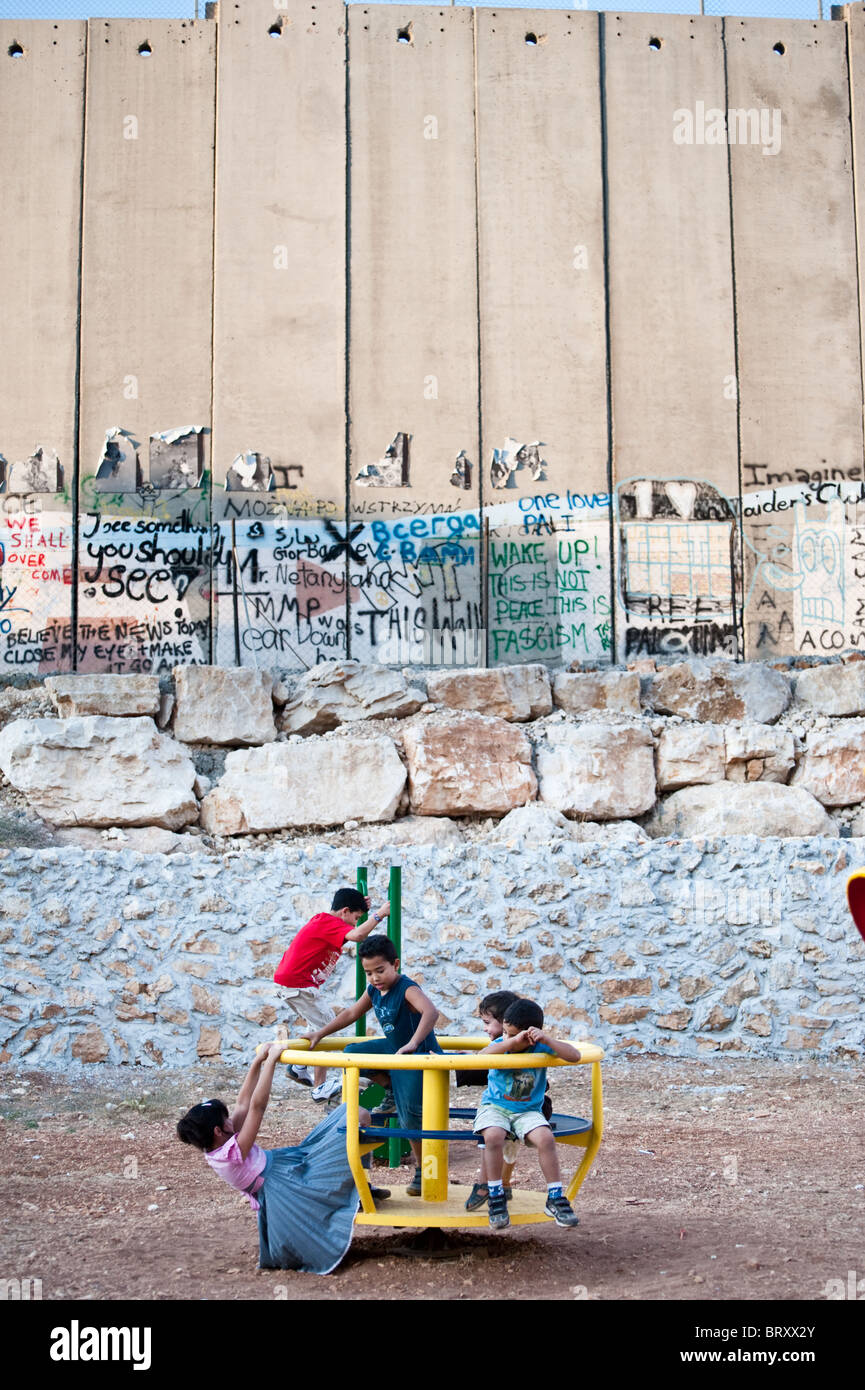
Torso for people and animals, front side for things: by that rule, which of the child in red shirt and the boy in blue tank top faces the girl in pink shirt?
the boy in blue tank top

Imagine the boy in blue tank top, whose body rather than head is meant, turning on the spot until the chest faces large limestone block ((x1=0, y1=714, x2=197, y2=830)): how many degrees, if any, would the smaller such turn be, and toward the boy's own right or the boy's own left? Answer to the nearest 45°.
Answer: approximately 90° to the boy's own right

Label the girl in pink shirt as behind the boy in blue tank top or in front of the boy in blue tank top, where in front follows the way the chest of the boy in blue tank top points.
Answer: in front

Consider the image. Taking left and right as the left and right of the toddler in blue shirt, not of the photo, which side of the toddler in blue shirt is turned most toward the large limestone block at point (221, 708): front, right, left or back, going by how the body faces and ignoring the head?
back

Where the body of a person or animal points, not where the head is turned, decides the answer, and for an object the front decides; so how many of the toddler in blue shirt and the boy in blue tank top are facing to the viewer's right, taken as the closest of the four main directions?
0

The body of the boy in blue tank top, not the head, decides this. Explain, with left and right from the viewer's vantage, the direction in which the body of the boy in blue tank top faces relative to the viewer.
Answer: facing the viewer and to the left of the viewer

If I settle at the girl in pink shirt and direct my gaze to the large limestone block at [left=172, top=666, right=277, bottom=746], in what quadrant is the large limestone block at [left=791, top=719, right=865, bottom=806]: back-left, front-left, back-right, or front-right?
front-right

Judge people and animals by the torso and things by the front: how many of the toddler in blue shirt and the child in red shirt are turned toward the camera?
1

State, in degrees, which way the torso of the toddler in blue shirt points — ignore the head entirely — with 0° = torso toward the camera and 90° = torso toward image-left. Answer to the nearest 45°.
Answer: approximately 0°

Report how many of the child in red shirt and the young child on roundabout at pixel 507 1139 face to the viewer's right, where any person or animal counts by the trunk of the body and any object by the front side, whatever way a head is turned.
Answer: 1

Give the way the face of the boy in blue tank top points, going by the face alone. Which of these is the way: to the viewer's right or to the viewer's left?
to the viewer's left

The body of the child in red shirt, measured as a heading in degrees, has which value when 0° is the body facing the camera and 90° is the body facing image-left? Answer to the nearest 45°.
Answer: approximately 270°
